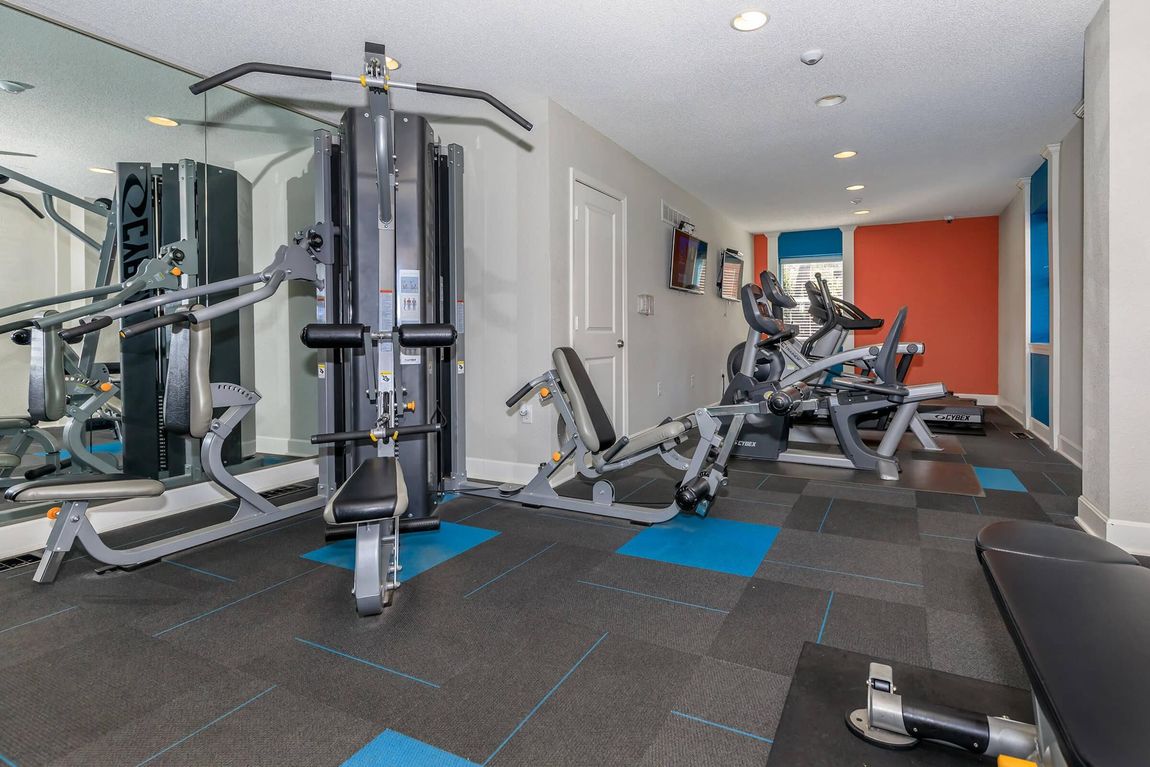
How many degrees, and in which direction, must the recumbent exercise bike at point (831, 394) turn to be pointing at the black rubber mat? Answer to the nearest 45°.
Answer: approximately 90° to its left

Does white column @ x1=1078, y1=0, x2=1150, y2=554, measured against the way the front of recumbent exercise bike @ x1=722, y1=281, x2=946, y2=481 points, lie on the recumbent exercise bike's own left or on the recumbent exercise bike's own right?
on the recumbent exercise bike's own left

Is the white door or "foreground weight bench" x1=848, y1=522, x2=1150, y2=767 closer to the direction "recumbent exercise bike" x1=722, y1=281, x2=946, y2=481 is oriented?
the white door

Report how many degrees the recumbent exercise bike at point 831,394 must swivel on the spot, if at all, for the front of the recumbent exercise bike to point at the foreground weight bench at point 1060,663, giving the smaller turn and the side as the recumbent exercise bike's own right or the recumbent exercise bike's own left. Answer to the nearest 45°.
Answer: approximately 90° to the recumbent exercise bike's own left

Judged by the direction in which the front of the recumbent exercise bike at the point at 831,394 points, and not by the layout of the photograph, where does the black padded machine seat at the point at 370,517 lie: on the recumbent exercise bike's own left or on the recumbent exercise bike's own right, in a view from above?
on the recumbent exercise bike's own left

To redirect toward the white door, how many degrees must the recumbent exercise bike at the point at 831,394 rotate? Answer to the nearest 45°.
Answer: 0° — it already faces it

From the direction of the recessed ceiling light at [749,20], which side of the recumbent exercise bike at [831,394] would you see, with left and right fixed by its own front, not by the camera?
left

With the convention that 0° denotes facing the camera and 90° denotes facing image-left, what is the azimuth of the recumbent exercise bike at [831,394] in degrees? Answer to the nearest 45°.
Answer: approximately 90°

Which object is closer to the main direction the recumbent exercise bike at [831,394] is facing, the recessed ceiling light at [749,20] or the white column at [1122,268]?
the recessed ceiling light

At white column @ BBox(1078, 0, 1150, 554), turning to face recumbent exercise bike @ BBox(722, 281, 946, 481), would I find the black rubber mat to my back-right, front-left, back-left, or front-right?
back-left
